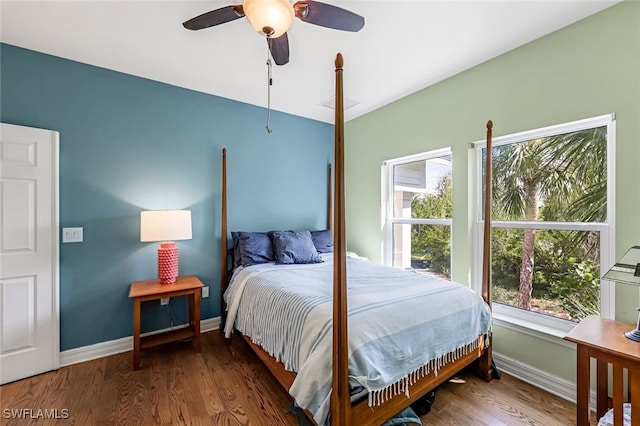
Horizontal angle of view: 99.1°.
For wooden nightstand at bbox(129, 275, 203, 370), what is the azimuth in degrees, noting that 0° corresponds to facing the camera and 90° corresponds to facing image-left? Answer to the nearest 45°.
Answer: approximately 315°

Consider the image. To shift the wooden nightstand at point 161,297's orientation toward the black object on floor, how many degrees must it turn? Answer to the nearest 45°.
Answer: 0° — it already faces it

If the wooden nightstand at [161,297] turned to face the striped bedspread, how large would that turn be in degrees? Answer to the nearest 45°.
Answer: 0° — it already faces it

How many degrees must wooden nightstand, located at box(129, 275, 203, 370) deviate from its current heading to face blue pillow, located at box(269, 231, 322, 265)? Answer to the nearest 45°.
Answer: approximately 45° to its left
